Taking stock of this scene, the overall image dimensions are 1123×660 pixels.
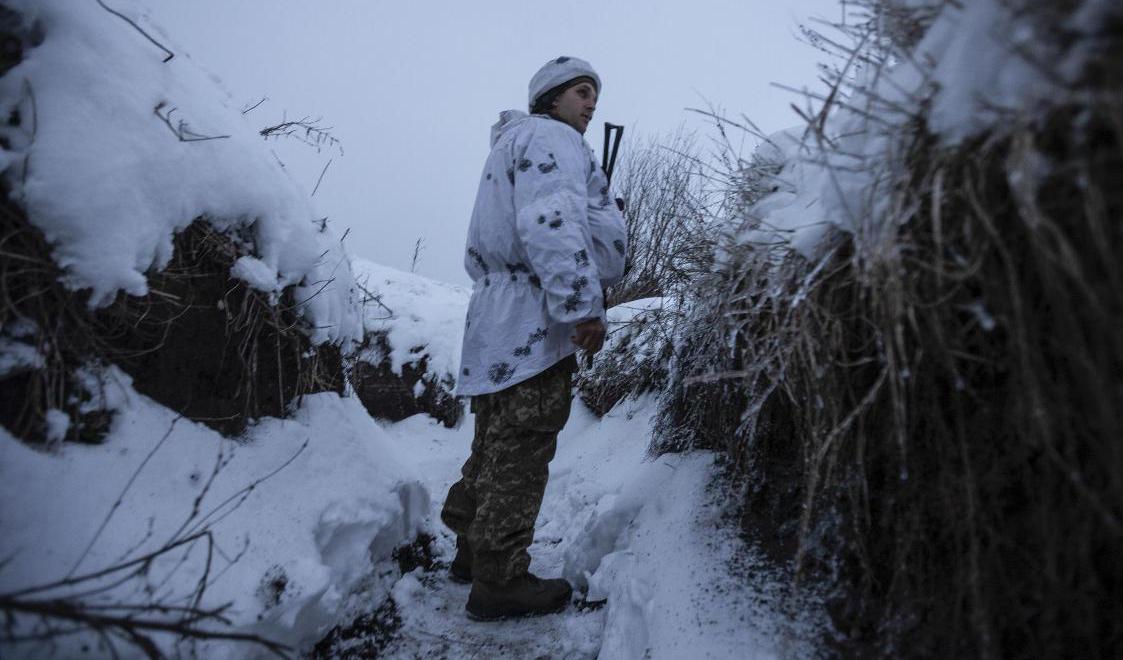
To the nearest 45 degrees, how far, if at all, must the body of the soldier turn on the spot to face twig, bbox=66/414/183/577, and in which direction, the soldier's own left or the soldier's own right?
approximately 135° to the soldier's own right

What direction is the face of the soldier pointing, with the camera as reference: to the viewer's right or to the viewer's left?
to the viewer's right

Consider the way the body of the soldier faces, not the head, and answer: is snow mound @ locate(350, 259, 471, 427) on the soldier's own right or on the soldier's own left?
on the soldier's own left

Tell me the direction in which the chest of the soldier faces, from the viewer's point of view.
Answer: to the viewer's right

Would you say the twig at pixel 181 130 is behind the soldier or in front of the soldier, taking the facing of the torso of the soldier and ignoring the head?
behind

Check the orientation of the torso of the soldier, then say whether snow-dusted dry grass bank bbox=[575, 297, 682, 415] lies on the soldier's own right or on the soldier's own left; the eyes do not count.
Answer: on the soldier's own left
